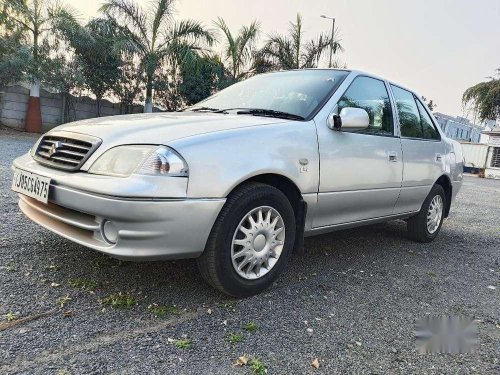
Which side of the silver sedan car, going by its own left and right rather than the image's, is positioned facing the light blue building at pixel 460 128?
back

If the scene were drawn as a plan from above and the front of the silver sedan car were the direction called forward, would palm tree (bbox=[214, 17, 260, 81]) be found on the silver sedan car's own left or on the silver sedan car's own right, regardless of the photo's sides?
on the silver sedan car's own right

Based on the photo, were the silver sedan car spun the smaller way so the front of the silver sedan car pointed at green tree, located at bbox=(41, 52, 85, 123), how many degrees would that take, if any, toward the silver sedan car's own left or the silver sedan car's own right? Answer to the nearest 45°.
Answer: approximately 90° to the silver sedan car's own right

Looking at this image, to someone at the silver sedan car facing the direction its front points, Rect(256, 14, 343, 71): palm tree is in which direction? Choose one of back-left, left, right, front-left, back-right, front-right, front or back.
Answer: back-right

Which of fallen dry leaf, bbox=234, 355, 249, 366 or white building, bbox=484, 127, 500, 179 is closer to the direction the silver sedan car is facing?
the fallen dry leaf

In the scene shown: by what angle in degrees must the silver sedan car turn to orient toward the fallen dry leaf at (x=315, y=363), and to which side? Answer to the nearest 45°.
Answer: approximately 90° to its left

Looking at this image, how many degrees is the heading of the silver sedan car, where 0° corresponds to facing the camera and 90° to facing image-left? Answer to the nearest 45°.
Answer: approximately 45°
